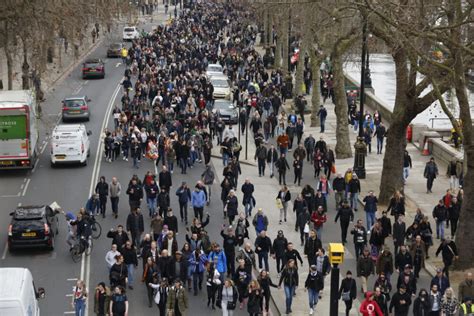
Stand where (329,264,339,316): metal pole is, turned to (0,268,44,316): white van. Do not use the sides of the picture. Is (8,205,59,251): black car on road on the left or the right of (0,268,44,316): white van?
right

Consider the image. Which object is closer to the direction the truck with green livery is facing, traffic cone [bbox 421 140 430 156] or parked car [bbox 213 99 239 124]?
the parked car

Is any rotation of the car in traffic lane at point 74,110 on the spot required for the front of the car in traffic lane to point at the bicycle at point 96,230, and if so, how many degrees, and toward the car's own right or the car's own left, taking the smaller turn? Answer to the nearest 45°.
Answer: approximately 180°

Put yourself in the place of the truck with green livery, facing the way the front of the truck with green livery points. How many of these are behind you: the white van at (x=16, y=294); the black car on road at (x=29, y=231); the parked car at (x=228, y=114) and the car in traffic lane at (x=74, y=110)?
2

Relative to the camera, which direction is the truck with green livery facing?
away from the camera

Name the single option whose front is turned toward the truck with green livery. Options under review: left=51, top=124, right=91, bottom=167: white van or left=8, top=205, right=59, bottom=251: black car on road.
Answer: the black car on road

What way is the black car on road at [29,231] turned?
away from the camera

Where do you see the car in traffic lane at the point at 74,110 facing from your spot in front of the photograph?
facing away from the viewer

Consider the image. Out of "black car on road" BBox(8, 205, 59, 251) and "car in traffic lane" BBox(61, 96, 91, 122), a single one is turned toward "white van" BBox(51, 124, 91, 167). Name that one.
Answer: "black car on road" BBox(8, 205, 59, 251)

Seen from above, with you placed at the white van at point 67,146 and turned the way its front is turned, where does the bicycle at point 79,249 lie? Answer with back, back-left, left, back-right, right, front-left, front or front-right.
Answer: back

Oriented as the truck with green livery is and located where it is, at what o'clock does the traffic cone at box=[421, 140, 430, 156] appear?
The traffic cone is roughly at 3 o'clock from the truck with green livery.

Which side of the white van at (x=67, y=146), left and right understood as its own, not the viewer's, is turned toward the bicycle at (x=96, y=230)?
back

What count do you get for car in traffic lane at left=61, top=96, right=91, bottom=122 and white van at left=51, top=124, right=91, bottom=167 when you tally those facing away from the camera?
2

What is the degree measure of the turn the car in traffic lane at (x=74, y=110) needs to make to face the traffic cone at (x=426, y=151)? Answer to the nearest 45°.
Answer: approximately 135° to its right

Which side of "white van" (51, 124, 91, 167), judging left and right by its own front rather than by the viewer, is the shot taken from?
back

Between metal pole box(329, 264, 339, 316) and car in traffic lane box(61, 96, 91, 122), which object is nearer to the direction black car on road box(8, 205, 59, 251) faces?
the car in traffic lane

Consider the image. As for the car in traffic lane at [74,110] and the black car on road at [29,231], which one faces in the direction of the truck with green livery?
the black car on road at [29,231]

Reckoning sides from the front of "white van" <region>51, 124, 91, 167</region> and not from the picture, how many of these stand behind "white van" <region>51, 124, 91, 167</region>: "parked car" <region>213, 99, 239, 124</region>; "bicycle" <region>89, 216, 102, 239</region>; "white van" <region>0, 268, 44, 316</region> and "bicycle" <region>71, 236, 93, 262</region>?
3

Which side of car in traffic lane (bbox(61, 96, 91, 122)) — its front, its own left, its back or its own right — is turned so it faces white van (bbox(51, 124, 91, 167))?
back
